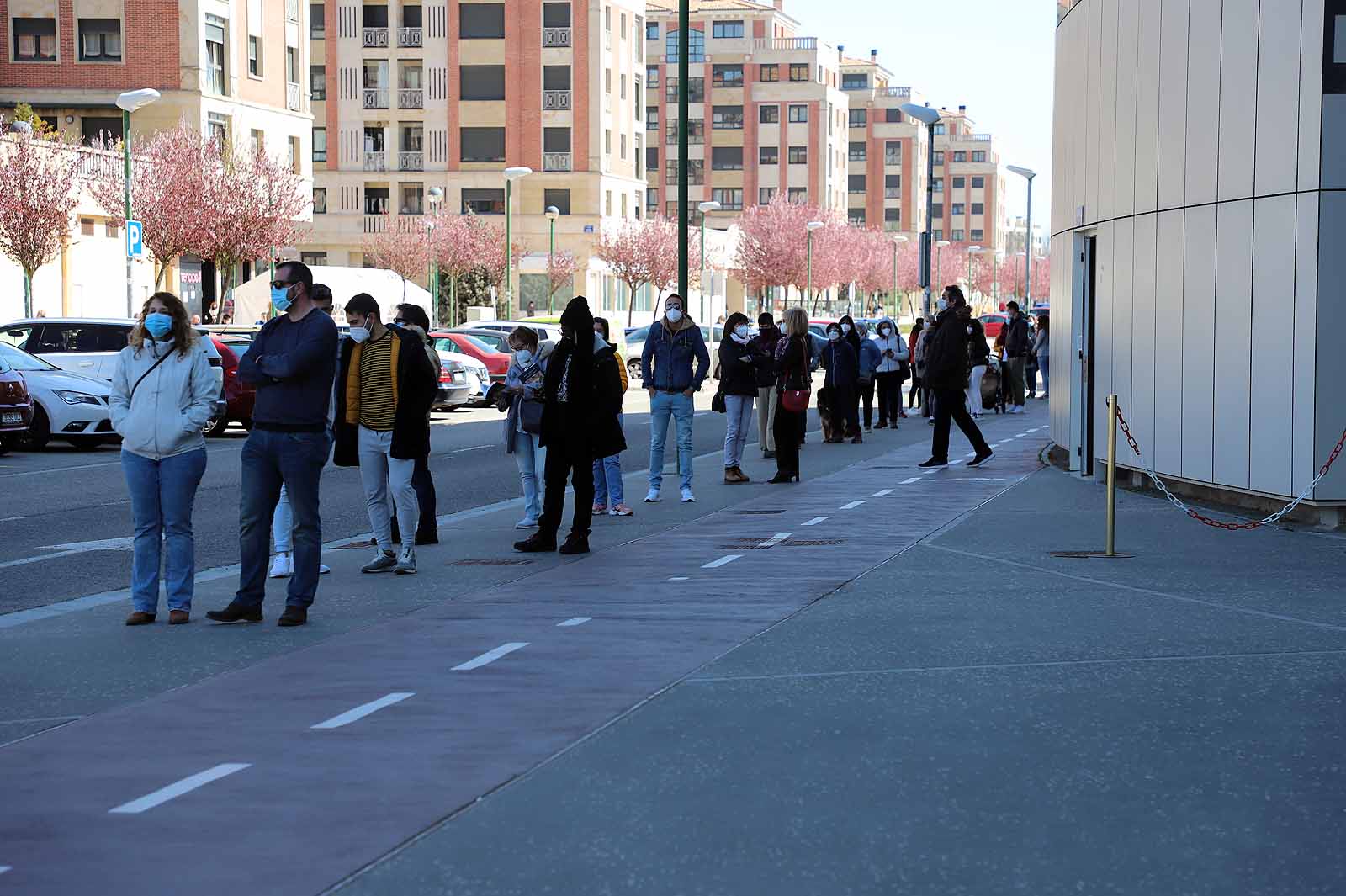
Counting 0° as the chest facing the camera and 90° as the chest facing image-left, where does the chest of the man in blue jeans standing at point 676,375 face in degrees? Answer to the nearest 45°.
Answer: approximately 0°

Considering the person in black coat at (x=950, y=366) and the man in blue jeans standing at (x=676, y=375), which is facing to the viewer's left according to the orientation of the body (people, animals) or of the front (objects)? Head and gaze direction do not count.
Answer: the person in black coat

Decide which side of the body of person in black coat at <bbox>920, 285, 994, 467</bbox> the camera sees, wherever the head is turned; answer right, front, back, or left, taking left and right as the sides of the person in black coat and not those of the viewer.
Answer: left

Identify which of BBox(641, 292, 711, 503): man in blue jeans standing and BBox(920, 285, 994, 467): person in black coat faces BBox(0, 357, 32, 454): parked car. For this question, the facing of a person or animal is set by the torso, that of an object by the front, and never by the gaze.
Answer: the person in black coat

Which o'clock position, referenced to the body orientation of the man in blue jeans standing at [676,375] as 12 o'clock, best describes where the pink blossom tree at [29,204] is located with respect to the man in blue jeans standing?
The pink blossom tree is roughly at 5 o'clock from the man in blue jeans standing.

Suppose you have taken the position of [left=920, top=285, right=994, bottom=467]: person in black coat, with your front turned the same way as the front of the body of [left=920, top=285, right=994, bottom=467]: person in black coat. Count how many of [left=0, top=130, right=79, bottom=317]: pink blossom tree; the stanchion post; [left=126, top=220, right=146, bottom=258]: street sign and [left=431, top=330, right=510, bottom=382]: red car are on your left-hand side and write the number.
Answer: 1
